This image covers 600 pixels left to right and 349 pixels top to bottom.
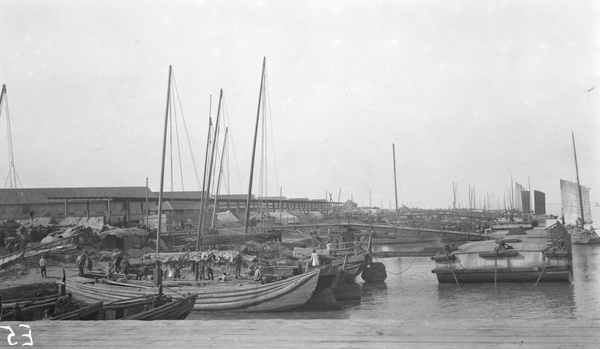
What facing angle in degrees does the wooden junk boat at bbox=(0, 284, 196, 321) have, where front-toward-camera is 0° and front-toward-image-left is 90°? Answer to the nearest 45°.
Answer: approximately 270°

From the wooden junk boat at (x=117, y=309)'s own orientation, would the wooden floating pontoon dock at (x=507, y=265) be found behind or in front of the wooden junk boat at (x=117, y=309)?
in front

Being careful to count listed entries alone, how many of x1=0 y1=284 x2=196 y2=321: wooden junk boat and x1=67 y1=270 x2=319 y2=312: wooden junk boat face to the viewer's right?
2

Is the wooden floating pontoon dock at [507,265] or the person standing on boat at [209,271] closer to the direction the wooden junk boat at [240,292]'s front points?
the wooden floating pontoon dock

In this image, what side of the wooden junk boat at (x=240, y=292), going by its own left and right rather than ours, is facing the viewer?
right

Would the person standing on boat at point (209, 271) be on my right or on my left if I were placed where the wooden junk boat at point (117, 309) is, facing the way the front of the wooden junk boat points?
on my left

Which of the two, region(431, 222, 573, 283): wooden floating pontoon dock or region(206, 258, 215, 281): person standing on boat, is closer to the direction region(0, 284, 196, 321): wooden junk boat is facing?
the wooden floating pontoon dock

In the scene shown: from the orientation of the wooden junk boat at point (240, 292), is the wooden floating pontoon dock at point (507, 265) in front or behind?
in front
